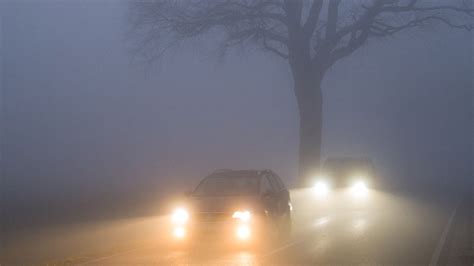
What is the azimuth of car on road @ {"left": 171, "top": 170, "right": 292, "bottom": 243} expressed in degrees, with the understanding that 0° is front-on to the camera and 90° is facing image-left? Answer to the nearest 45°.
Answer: approximately 45°

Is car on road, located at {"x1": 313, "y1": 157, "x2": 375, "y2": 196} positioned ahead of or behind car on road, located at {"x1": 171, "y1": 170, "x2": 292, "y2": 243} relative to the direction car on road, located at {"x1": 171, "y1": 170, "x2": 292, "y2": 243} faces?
behind
